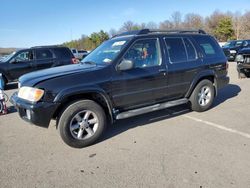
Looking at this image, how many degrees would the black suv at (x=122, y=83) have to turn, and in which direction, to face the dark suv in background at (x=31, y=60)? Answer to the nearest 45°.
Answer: approximately 90° to its right

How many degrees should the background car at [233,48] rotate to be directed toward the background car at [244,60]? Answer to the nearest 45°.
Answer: approximately 45° to its left

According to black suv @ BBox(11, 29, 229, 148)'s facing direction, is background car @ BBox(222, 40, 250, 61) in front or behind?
behind

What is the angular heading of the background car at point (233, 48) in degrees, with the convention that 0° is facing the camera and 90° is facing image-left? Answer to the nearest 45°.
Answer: approximately 45°

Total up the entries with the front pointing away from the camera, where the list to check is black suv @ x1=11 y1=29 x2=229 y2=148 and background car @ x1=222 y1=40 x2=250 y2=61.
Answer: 0

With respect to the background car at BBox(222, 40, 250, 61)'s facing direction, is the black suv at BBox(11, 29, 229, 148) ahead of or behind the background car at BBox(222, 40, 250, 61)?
ahead
